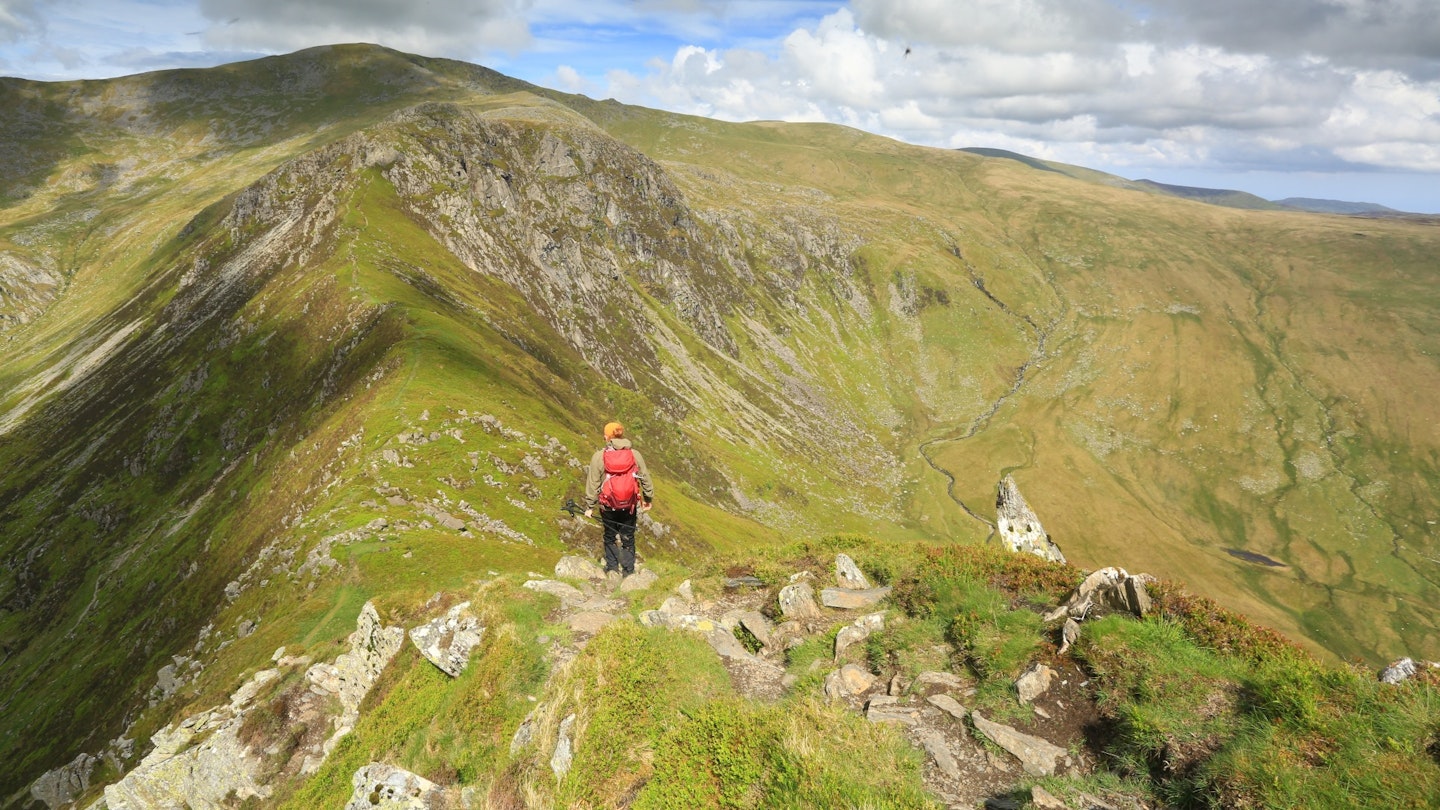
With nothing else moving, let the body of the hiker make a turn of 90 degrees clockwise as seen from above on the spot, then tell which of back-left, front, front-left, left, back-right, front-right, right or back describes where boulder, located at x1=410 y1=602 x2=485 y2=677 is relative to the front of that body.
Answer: back-right

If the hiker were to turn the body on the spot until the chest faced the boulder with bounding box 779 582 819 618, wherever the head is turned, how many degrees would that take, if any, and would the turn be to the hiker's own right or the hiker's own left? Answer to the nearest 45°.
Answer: approximately 135° to the hiker's own right

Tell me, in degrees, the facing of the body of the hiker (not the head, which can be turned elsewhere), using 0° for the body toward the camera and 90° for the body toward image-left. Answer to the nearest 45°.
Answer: approximately 180°

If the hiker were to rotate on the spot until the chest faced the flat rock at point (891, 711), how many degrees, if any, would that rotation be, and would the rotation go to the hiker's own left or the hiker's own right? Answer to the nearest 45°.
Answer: approximately 135° to the hiker's own right

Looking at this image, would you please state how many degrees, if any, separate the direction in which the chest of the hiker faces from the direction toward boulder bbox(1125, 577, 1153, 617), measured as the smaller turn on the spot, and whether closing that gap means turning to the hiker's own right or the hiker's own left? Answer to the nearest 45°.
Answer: approximately 135° to the hiker's own right

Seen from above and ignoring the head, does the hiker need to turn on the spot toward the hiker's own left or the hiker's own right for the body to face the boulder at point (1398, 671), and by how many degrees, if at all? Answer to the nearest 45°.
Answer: approximately 135° to the hiker's own right

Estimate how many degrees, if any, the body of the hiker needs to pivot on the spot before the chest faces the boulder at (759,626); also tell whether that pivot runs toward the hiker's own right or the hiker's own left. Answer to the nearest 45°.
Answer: approximately 135° to the hiker's own right

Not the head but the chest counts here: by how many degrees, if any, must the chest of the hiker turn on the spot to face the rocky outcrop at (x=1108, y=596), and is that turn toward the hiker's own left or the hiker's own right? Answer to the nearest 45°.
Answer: approximately 135° to the hiker's own right

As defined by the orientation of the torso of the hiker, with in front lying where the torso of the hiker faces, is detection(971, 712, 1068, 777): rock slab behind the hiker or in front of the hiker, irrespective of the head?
behind

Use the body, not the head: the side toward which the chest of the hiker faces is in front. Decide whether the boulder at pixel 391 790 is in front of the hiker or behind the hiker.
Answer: behind
